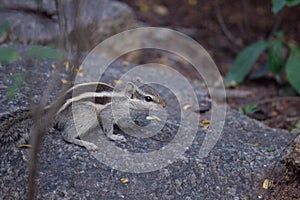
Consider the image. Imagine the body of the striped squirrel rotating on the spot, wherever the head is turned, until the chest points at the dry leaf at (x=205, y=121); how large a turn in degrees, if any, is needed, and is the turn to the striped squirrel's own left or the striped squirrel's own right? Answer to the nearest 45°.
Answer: approximately 45° to the striped squirrel's own left

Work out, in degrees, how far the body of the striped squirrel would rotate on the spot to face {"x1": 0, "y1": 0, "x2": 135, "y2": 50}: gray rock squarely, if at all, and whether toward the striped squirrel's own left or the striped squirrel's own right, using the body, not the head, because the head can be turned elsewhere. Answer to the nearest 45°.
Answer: approximately 90° to the striped squirrel's own left

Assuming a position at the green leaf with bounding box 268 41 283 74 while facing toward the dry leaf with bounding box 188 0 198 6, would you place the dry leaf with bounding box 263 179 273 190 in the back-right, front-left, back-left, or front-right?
back-left

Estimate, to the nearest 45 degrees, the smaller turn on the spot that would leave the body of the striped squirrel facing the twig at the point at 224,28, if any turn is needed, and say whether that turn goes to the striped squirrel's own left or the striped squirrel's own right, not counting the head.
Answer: approximately 45° to the striped squirrel's own left

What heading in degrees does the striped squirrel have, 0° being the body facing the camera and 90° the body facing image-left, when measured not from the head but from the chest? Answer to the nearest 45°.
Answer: approximately 270°

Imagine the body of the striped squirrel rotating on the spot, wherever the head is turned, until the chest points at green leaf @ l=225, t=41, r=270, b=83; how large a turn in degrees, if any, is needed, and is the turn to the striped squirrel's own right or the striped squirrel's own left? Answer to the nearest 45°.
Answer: approximately 45° to the striped squirrel's own left
